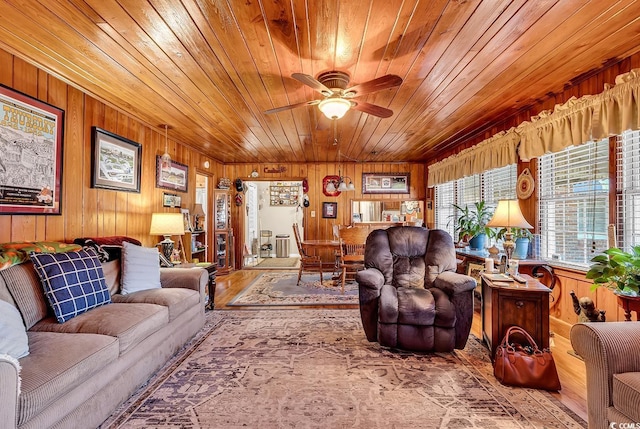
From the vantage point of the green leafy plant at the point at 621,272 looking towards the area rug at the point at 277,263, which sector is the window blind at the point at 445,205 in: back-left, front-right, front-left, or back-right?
front-right

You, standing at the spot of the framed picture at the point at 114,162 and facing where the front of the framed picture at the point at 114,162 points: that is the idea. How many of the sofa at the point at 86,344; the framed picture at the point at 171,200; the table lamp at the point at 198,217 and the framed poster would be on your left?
2

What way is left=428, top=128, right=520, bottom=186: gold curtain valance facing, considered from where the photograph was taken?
facing the viewer and to the left of the viewer

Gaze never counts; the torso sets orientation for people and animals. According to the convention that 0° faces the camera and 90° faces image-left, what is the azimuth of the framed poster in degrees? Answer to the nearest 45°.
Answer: approximately 315°

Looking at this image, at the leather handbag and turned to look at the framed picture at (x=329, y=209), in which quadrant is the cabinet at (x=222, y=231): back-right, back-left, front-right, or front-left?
front-left

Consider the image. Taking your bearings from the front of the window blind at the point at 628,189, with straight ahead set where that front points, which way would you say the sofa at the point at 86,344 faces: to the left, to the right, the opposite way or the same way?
the opposite way

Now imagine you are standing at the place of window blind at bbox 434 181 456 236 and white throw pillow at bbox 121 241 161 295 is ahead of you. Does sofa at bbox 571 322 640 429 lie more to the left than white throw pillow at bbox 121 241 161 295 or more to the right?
left

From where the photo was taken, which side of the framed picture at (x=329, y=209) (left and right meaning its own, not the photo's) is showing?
front

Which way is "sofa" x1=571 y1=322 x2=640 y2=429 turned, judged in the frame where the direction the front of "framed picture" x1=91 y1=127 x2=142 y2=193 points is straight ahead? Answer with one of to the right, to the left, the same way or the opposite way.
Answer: the opposite way

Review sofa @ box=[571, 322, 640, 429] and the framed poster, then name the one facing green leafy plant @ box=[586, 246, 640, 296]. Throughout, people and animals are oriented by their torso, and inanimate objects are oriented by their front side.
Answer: the framed poster

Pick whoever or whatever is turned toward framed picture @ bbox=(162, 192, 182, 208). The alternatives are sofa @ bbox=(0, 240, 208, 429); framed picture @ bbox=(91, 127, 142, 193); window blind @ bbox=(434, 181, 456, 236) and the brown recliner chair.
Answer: the window blind

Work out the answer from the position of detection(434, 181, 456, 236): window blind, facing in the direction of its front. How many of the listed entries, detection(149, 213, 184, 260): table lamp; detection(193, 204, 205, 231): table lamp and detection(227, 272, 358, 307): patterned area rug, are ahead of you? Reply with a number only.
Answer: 3

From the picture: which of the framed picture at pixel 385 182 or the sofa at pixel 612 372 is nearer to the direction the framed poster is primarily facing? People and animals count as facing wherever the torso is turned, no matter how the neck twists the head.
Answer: the sofa

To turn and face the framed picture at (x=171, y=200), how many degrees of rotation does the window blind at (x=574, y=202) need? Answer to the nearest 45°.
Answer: approximately 45° to its right

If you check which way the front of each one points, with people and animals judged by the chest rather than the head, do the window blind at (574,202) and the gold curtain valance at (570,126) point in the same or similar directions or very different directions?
same or similar directions

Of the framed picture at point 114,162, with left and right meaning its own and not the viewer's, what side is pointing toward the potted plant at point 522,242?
front

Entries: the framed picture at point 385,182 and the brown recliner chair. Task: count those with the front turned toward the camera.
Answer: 2

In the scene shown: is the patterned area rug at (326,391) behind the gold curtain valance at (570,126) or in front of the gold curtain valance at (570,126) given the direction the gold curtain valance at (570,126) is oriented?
in front

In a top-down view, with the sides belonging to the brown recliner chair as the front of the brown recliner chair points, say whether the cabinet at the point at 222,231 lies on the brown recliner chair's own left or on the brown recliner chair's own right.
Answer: on the brown recliner chair's own right

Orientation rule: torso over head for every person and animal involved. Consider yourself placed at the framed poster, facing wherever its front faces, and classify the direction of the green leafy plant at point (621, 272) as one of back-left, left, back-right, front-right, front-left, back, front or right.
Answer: front
